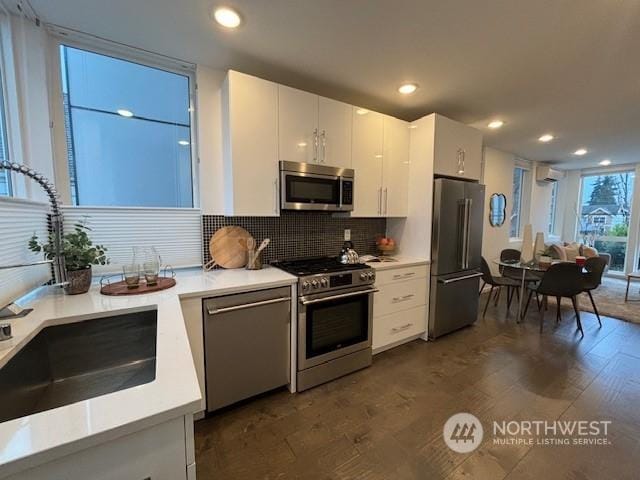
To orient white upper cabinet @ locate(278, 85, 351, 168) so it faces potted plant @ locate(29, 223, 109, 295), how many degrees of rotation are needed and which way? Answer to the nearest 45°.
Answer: approximately 90° to its right

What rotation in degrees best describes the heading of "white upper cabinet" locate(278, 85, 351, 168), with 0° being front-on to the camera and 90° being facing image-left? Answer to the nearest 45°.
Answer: approximately 315°

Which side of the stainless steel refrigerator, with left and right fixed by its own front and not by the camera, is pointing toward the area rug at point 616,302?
left

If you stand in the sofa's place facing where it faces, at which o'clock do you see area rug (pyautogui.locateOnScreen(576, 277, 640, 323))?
The area rug is roughly at 12 o'clock from the sofa.

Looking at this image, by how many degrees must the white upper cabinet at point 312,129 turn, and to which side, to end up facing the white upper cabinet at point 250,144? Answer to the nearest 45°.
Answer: approximately 90° to its right

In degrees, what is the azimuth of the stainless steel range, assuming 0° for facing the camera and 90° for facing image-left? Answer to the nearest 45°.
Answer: approximately 315°
